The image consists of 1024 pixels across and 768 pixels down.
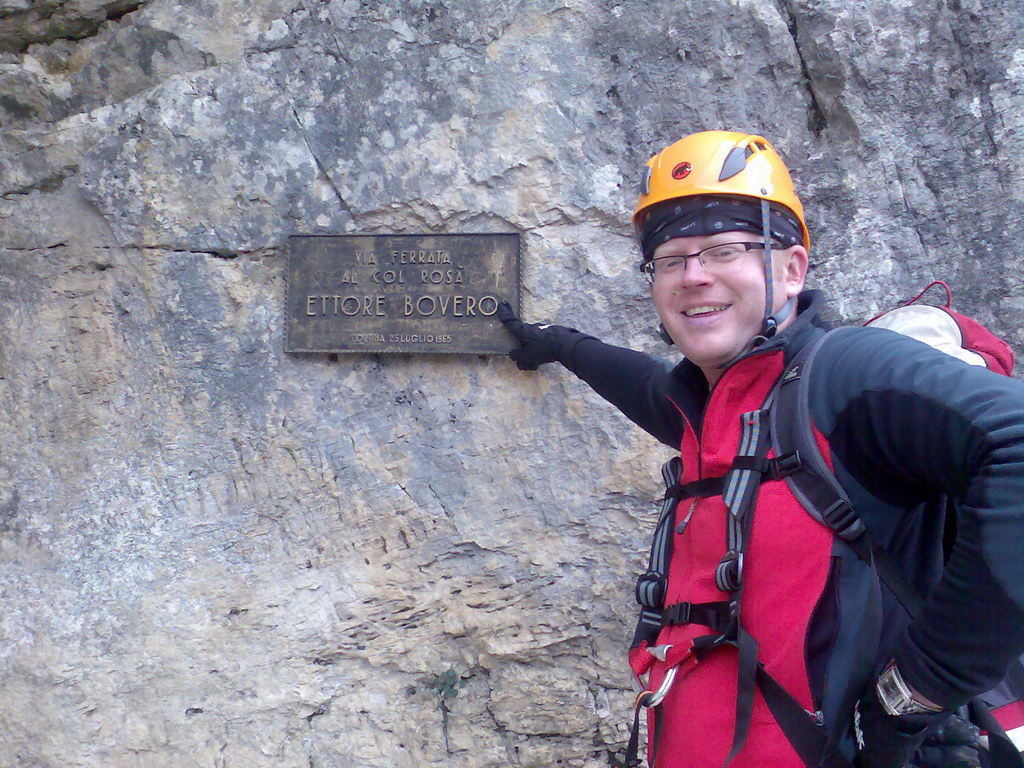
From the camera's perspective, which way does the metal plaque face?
toward the camera

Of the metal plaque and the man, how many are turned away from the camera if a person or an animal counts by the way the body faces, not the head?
0

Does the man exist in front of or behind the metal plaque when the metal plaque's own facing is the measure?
in front

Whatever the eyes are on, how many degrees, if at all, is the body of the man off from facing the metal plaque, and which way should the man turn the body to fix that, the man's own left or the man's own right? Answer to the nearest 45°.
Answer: approximately 90° to the man's own right

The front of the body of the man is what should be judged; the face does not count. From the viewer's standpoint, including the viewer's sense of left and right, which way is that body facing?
facing the viewer and to the left of the viewer
